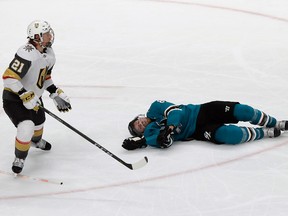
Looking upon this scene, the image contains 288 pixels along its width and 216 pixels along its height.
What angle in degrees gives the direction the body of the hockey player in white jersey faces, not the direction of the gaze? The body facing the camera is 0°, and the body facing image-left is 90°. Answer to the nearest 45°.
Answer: approximately 315°
